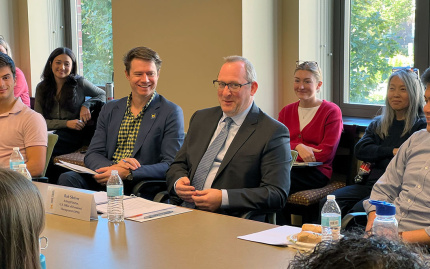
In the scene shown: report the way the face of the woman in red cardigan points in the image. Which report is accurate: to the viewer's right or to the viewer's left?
to the viewer's left

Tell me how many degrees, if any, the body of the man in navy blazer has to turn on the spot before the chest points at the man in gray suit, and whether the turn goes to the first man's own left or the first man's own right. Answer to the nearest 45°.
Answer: approximately 90° to the first man's own left

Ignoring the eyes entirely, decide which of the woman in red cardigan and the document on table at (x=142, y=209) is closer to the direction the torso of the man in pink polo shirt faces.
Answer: the document on table

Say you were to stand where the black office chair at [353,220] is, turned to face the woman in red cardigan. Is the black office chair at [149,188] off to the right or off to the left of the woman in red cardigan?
left

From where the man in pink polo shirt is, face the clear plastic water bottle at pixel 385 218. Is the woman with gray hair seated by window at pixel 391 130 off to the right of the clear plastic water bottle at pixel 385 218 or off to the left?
left

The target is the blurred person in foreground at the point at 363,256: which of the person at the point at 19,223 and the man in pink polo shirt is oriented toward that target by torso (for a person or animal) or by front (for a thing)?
the man in pink polo shirt

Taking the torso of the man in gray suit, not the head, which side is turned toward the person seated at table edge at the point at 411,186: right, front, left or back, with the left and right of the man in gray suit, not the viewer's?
left

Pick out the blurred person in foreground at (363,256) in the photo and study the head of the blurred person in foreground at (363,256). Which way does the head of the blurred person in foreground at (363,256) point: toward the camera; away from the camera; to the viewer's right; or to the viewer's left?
away from the camera

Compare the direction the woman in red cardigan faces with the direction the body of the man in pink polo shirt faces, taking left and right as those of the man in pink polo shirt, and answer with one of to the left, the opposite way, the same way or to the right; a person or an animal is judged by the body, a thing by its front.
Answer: to the right

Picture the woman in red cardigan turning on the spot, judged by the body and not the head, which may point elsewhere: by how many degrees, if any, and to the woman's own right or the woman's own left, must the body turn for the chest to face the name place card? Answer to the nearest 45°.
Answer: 0° — they already face it

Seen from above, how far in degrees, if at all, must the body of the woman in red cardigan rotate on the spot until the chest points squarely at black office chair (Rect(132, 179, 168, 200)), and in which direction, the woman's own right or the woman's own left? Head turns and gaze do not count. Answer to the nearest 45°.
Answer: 0° — they already face it

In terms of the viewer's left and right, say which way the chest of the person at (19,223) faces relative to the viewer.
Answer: facing away from the viewer and to the right of the viewer

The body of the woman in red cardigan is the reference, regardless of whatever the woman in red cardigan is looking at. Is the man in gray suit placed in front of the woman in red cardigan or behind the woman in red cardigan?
in front

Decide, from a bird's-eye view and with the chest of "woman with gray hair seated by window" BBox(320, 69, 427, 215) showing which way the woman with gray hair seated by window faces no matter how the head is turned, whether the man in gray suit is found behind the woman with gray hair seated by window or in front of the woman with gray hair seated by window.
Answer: in front

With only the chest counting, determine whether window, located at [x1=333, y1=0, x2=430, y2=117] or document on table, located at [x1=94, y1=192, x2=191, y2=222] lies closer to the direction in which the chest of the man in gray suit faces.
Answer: the document on table

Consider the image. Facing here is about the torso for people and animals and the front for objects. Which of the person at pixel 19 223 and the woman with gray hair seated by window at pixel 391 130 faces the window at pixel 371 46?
the person
